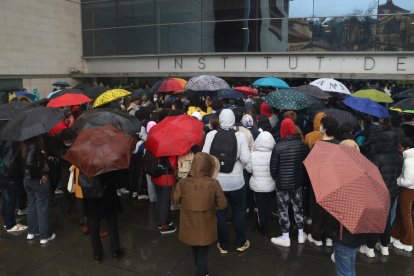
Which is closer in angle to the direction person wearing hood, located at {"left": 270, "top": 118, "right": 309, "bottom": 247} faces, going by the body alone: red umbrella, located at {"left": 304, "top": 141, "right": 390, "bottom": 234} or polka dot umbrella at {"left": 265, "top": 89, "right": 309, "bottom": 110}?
the polka dot umbrella

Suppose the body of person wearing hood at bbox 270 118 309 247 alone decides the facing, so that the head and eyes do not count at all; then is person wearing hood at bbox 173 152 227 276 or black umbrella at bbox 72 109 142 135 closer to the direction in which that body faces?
the black umbrella

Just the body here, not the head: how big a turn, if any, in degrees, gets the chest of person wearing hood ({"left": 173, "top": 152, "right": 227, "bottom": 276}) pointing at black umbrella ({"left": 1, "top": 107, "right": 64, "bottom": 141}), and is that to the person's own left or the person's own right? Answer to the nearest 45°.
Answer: approximately 45° to the person's own left

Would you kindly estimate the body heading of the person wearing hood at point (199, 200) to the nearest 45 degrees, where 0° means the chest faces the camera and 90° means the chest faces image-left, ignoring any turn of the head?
approximately 180°

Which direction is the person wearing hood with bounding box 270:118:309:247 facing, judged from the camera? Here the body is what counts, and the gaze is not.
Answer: away from the camera

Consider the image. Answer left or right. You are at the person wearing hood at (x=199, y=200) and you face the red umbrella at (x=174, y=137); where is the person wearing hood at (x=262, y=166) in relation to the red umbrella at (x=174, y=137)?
right

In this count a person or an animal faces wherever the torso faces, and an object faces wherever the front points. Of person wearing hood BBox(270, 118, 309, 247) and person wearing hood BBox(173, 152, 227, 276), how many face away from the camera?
2

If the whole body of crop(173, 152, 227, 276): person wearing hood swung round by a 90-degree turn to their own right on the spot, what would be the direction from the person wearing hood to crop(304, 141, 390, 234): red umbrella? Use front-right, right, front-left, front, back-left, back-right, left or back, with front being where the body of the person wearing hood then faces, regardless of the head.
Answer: front-right
